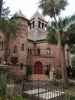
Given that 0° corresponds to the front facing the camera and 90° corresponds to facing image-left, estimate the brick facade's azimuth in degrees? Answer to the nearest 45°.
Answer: approximately 0°

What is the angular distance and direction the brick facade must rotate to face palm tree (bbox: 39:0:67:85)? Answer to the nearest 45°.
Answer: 0° — it already faces it

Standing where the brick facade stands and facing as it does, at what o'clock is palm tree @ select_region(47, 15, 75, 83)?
The palm tree is roughly at 11 o'clock from the brick facade.

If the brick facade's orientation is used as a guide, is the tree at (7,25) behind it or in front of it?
in front

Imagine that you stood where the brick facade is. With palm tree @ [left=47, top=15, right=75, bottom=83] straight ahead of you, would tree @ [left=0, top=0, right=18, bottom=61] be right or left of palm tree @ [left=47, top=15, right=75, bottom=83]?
right

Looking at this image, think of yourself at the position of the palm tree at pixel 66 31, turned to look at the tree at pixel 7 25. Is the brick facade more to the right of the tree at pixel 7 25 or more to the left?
right
